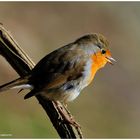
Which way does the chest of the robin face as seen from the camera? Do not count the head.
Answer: to the viewer's right
